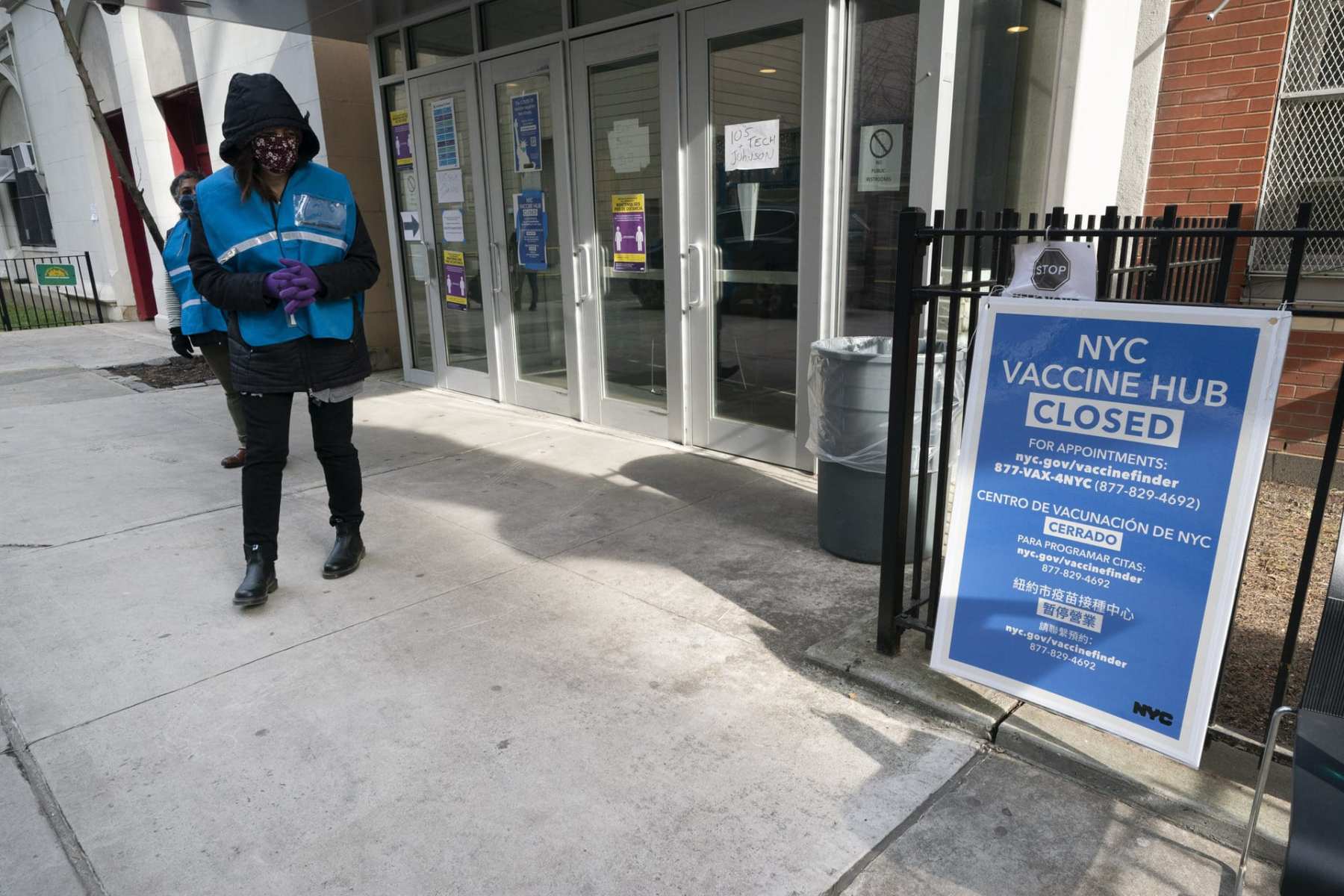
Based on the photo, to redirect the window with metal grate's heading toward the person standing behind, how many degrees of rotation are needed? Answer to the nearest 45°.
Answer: approximately 45° to its right

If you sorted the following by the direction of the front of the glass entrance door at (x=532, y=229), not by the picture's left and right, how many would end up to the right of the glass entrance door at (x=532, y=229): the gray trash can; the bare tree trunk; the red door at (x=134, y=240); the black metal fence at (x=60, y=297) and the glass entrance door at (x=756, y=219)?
3

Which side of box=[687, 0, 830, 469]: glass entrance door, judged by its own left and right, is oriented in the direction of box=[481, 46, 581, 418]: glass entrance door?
right

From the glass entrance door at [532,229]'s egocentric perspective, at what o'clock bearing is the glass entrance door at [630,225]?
the glass entrance door at [630,225] is roughly at 9 o'clock from the glass entrance door at [532,229].

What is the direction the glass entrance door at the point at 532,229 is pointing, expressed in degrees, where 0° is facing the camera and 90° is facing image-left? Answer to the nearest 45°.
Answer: approximately 45°

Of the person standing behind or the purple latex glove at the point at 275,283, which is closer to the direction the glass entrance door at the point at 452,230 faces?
the person standing behind

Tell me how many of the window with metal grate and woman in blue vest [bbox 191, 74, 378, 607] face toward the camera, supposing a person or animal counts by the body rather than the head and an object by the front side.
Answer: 2

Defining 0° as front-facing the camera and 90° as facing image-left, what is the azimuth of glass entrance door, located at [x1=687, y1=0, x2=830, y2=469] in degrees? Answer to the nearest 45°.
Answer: approximately 45°

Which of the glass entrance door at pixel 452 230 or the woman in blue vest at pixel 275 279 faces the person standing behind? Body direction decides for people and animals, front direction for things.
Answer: the glass entrance door

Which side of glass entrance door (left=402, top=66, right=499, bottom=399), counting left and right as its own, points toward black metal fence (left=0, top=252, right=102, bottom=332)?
right

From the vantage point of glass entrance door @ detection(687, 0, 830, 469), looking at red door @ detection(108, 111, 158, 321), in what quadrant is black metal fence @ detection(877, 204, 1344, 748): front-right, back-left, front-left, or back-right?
back-left

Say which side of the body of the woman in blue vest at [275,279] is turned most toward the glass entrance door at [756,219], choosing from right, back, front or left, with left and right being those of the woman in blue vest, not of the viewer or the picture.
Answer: left

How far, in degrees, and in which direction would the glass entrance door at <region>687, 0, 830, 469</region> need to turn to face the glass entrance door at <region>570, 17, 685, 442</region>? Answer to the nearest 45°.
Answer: approximately 90° to its right
